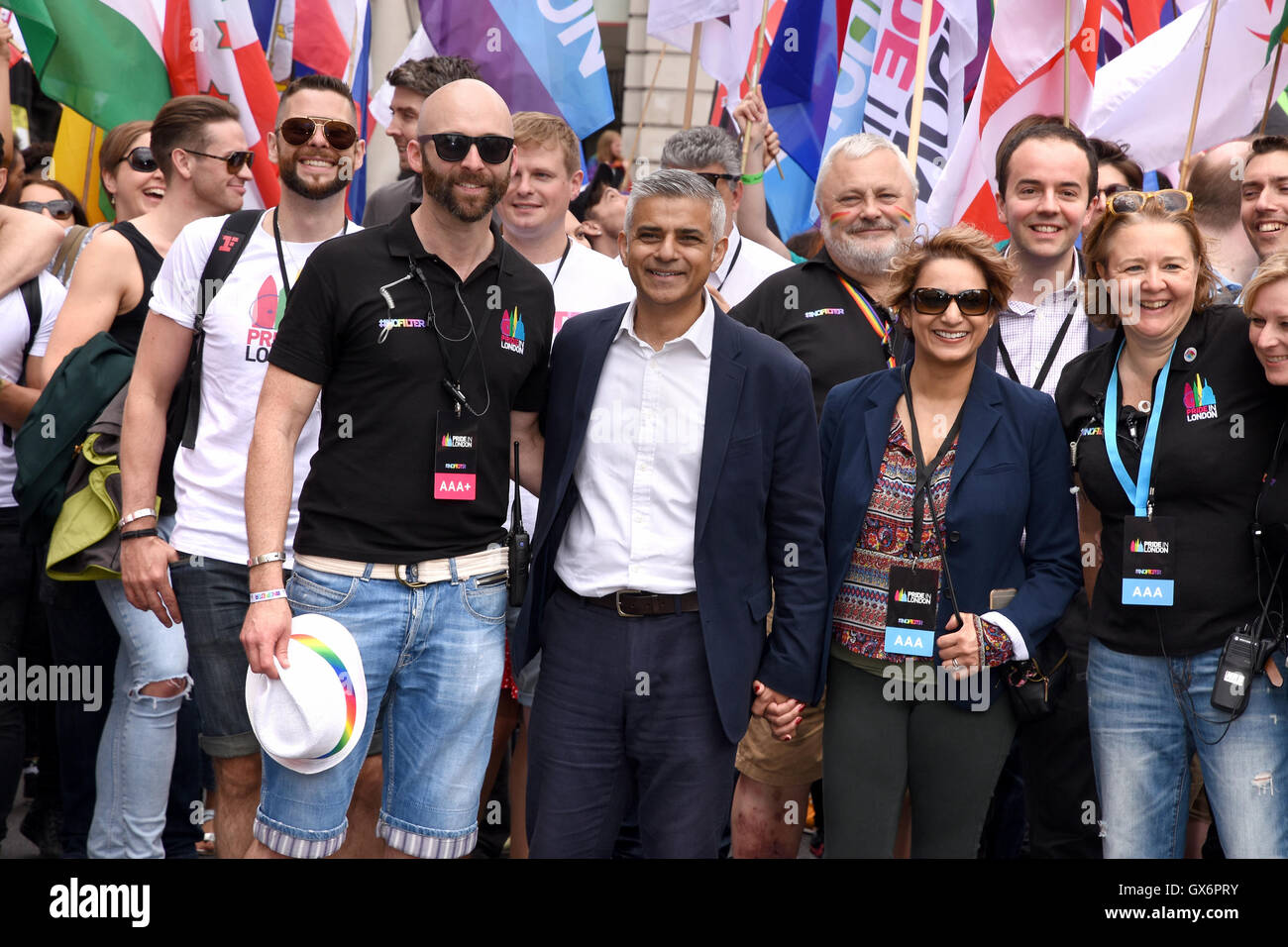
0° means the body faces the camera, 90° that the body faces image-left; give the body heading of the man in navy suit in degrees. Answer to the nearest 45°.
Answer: approximately 0°

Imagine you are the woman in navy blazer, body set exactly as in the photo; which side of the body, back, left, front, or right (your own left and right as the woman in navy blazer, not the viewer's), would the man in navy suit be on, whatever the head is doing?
right

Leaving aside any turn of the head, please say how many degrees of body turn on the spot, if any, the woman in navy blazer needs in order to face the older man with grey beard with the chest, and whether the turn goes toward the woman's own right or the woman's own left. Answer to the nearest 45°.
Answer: approximately 135° to the woman's own right

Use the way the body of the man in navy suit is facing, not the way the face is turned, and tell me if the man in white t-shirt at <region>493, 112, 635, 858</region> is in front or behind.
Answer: behind

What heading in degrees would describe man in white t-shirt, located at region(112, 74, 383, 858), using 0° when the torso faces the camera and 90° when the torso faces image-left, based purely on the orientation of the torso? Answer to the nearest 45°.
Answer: approximately 0°

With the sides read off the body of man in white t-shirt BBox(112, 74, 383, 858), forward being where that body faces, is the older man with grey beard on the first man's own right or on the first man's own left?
on the first man's own left

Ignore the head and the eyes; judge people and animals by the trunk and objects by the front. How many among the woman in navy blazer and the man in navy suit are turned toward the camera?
2

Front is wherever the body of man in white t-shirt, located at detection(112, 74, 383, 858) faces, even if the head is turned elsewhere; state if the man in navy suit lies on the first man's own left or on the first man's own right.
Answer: on the first man's own left

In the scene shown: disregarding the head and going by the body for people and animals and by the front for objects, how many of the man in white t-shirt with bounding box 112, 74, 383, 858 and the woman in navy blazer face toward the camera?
2

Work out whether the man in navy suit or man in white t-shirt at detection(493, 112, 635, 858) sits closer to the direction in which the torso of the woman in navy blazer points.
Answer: the man in navy suit

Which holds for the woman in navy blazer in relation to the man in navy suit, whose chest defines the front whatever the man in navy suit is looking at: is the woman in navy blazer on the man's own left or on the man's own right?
on the man's own left

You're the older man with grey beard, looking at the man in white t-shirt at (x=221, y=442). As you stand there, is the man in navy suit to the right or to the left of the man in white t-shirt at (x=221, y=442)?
left

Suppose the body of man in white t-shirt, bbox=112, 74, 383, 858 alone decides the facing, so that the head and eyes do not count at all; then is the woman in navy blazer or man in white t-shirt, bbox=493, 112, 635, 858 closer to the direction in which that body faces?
the woman in navy blazer
